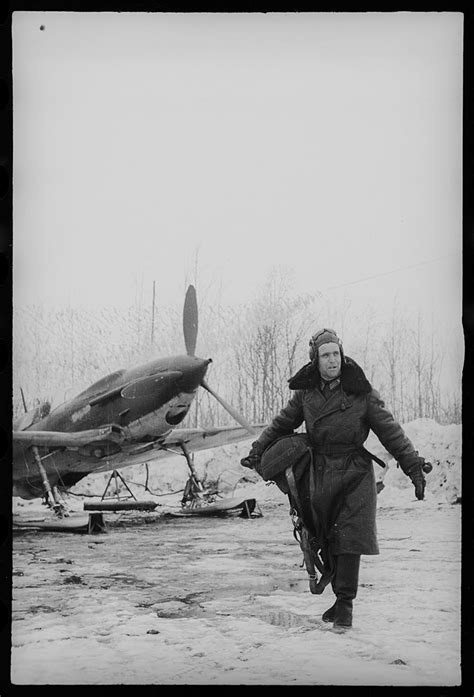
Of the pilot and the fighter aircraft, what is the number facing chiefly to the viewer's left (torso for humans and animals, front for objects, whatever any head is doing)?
0

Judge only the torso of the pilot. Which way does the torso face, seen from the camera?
toward the camera

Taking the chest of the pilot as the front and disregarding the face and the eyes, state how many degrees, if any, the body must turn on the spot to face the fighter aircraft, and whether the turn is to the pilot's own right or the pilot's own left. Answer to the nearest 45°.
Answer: approximately 180°
